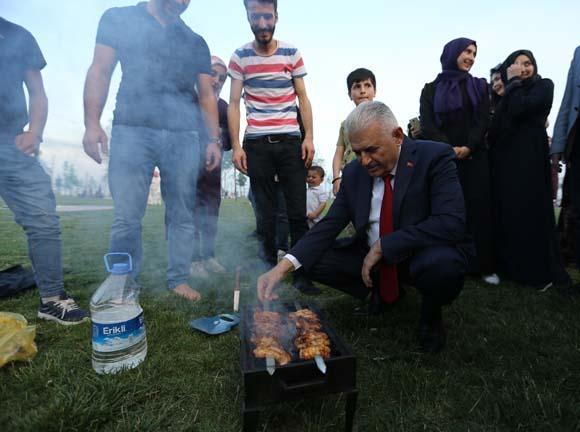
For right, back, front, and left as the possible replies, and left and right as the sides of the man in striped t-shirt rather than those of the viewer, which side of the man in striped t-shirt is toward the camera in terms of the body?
front

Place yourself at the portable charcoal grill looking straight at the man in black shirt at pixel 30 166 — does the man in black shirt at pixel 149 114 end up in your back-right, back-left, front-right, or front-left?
front-right

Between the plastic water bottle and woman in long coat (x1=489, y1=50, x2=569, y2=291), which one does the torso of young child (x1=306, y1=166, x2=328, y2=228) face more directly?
the plastic water bottle

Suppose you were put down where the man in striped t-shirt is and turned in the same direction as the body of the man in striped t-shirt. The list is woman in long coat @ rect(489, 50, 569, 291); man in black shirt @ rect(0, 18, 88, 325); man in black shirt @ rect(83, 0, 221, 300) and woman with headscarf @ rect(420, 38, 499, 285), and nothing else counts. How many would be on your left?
2

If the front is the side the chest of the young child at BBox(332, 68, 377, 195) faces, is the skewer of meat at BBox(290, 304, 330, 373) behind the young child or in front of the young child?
in front

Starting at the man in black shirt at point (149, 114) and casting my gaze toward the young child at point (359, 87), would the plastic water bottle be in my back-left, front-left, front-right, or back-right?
back-right

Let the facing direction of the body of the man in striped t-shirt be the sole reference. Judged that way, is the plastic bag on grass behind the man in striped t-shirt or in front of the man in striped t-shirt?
in front

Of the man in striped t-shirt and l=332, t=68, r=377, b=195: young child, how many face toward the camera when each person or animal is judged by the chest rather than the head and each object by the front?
2

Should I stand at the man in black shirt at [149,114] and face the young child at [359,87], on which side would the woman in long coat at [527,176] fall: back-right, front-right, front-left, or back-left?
front-right

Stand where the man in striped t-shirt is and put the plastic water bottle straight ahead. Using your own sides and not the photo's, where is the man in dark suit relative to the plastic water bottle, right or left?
left

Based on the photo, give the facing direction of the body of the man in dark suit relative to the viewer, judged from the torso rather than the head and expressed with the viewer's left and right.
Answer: facing the viewer and to the left of the viewer

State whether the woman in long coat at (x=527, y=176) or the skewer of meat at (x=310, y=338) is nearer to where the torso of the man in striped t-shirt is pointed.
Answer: the skewer of meat

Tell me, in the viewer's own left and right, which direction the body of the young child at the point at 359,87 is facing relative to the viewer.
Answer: facing the viewer

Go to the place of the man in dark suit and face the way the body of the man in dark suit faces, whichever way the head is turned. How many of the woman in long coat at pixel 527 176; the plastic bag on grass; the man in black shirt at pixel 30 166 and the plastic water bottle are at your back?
1

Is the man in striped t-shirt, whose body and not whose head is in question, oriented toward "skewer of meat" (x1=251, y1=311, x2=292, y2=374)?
yes

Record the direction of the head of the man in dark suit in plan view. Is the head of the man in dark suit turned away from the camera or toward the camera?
toward the camera

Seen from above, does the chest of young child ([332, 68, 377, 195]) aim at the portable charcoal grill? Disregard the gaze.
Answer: yes

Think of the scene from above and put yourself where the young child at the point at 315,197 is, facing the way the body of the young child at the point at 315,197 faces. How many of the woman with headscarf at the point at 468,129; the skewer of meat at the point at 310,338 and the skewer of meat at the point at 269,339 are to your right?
0
